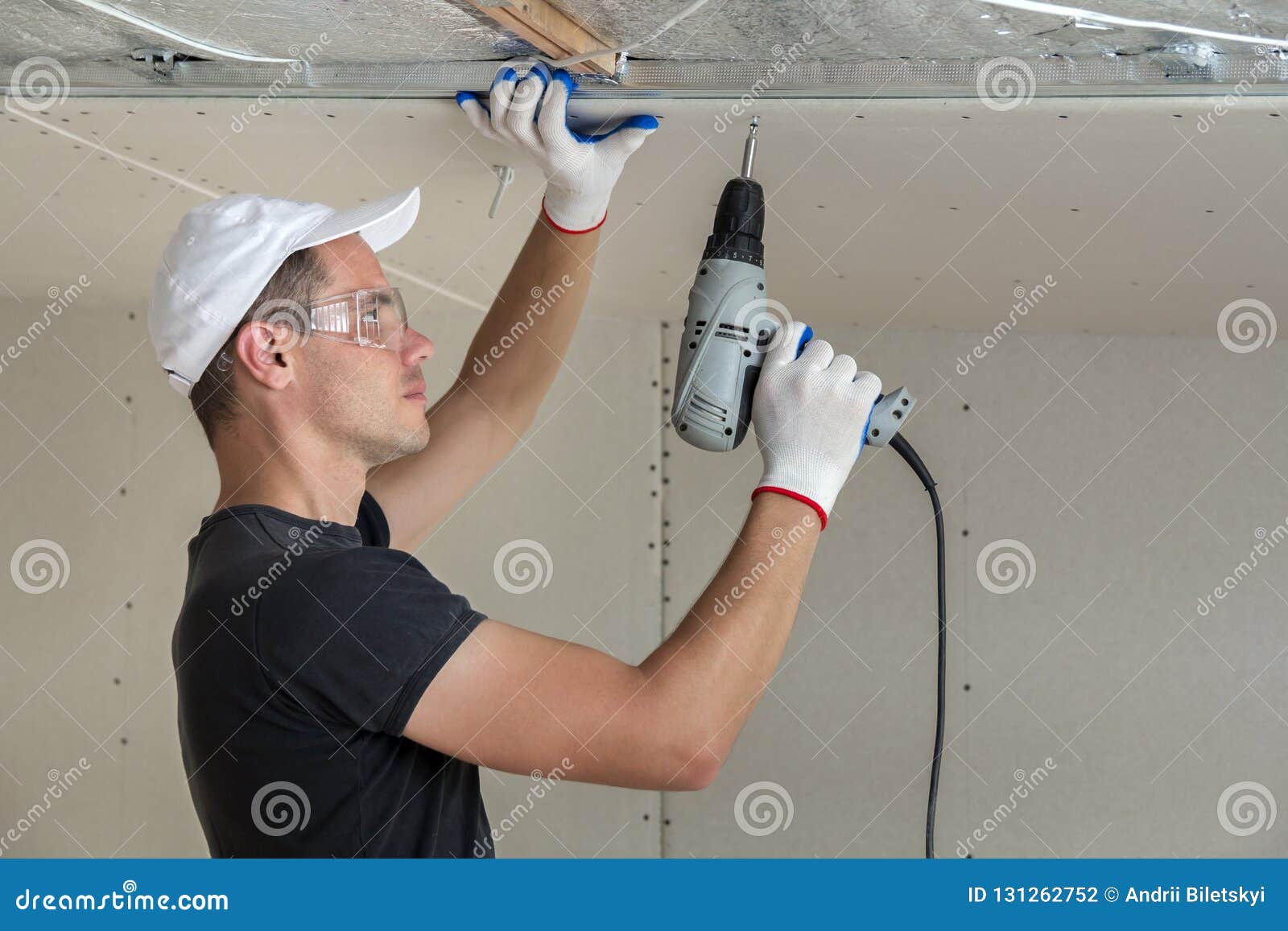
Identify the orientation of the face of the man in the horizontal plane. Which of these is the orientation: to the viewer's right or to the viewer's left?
to the viewer's right

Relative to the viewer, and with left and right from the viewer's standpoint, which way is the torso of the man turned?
facing to the right of the viewer
